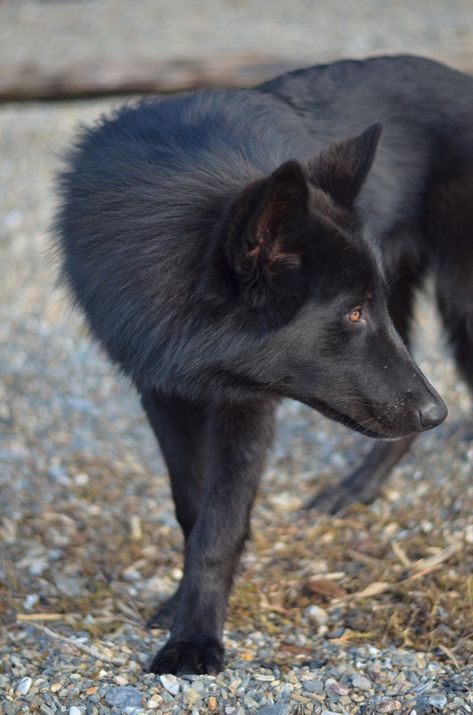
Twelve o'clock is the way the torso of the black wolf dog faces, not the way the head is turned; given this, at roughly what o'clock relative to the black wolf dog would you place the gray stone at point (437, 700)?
The gray stone is roughly at 9 o'clock from the black wolf dog.

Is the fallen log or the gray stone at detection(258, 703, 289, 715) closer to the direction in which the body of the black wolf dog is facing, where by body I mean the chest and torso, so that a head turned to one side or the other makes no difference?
the gray stone

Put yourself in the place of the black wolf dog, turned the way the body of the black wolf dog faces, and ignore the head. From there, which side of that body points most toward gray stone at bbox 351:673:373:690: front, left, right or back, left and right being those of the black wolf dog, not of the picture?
left

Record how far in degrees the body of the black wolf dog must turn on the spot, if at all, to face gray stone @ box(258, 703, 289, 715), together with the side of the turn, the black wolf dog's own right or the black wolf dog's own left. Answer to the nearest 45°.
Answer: approximately 90° to the black wolf dog's own left

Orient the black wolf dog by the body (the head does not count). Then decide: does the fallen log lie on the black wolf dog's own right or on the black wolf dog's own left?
on the black wolf dog's own right

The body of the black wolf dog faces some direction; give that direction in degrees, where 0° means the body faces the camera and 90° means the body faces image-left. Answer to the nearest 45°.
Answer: approximately 45°

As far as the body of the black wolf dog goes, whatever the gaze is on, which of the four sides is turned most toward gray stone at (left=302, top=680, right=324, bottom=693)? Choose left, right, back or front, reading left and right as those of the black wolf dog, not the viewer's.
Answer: left
